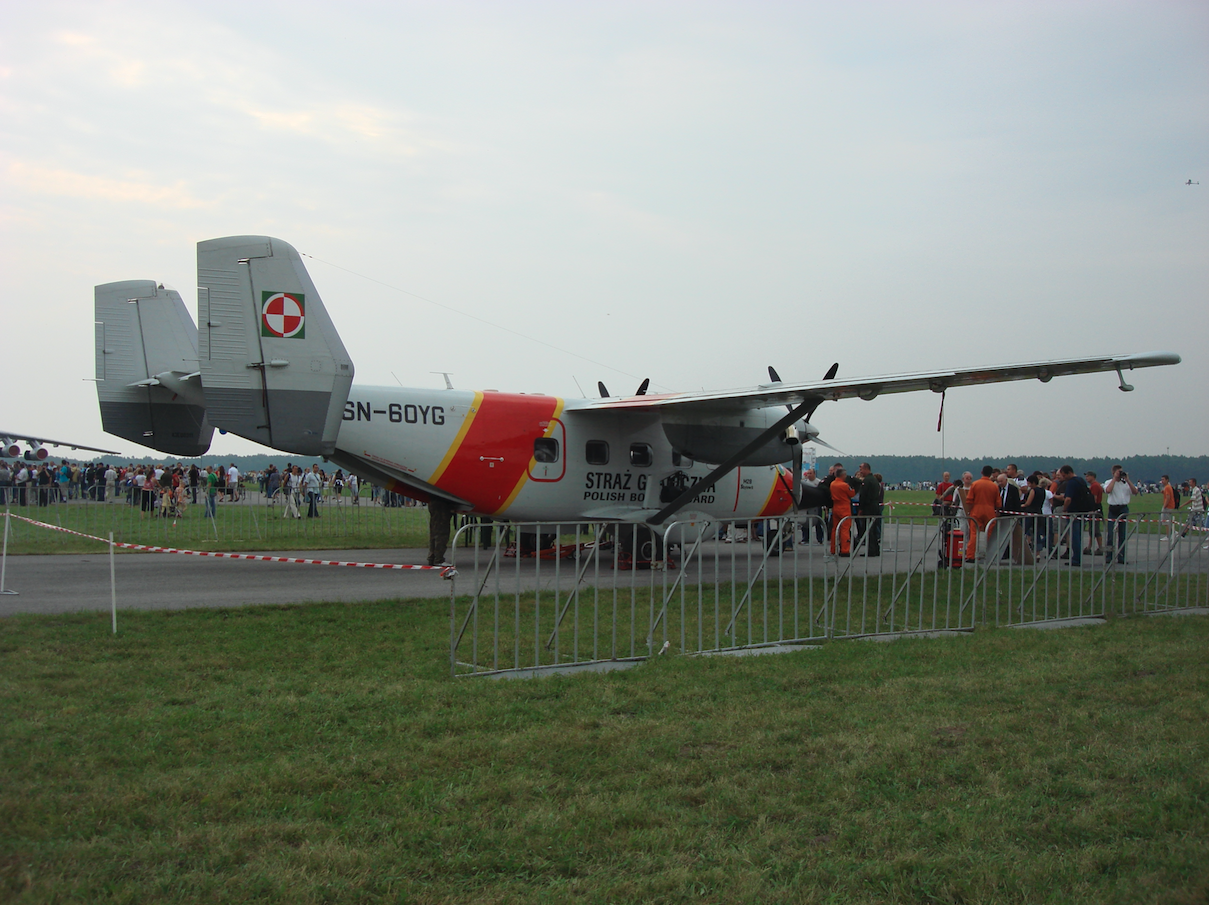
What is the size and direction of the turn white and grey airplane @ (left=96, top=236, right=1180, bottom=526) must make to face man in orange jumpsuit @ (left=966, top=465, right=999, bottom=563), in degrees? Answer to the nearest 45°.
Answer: approximately 45° to its right

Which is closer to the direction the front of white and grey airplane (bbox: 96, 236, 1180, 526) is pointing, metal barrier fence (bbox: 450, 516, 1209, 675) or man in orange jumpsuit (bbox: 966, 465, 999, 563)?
the man in orange jumpsuit

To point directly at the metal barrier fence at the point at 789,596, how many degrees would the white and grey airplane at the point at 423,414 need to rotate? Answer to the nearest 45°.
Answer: approximately 90° to its right

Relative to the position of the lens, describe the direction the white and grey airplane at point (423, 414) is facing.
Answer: facing away from the viewer and to the right of the viewer
